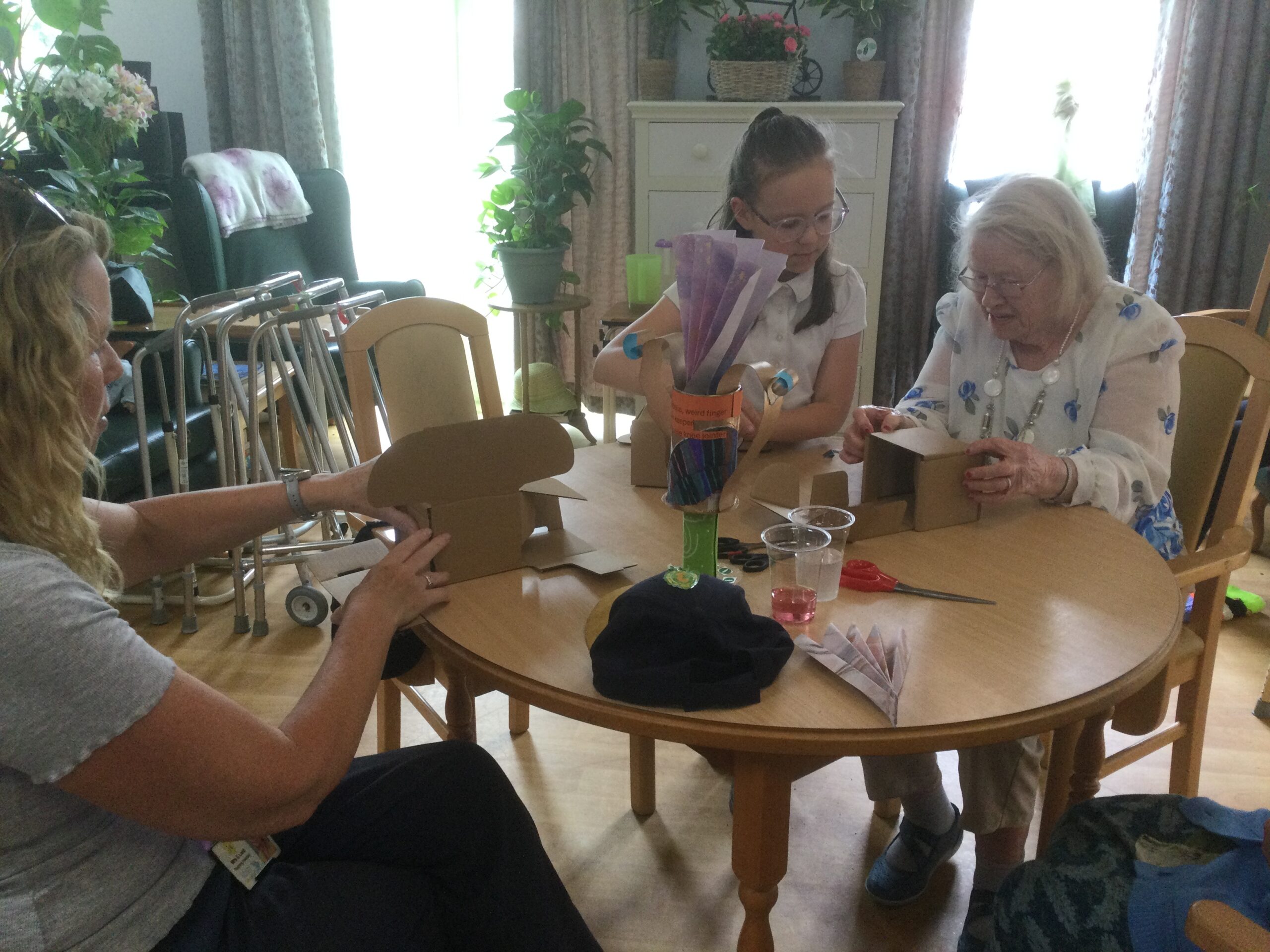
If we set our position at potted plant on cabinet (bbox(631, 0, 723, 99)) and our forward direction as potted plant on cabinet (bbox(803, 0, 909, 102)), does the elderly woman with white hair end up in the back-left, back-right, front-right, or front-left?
front-right

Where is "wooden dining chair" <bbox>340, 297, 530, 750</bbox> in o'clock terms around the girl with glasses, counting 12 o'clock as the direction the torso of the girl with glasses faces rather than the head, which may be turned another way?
The wooden dining chair is roughly at 3 o'clock from the girl with glasses.

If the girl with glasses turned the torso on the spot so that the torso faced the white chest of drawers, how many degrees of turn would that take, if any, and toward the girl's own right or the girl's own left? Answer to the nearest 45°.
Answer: approximately 180°

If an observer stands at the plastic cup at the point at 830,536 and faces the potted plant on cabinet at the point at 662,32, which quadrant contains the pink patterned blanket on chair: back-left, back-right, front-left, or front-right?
front-left

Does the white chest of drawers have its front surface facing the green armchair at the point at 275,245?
no

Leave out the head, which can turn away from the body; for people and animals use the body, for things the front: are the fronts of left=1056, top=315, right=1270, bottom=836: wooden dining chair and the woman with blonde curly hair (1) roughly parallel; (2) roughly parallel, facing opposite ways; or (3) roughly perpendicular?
roughly parallel, facing opposite ways

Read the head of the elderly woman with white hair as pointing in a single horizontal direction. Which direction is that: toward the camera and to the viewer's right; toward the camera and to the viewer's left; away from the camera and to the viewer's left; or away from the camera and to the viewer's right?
toward the camera and to the viewer's left

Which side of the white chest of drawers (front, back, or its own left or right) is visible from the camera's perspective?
front

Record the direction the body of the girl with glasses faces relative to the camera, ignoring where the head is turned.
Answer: toward the camera

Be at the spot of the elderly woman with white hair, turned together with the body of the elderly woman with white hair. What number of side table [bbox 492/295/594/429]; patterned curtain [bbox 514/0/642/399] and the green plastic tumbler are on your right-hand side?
3

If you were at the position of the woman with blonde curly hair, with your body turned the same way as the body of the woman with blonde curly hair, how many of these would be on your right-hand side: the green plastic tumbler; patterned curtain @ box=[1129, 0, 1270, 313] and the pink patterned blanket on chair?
0

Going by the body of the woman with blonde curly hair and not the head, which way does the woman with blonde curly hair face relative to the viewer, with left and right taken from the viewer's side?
facing to the right of the viewer

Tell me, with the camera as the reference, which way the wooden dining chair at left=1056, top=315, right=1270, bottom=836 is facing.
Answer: facing the viewer and to the left of the viewer

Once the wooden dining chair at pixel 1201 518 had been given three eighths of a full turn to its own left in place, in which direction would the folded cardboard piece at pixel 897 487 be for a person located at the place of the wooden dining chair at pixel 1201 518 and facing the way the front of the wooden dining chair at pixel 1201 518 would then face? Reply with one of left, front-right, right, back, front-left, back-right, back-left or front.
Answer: back-right

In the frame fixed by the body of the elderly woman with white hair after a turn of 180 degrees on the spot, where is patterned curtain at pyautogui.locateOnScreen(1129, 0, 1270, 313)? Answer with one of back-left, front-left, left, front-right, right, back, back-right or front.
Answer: front-left

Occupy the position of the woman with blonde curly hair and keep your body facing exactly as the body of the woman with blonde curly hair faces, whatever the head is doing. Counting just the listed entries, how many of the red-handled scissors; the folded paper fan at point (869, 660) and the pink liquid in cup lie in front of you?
3

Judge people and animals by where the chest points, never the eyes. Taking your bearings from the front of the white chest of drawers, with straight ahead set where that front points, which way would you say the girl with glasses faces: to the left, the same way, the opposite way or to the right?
the same way

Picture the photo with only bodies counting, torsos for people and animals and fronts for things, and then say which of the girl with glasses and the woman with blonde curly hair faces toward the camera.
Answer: the girl with glasses
